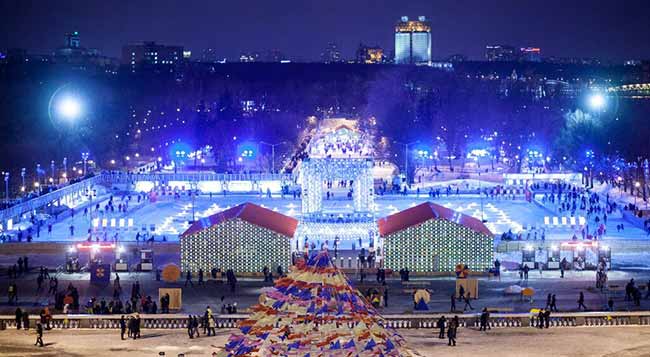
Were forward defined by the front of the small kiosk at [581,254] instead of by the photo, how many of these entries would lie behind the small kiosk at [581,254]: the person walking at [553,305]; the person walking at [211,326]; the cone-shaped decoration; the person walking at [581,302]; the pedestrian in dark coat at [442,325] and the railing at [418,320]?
0

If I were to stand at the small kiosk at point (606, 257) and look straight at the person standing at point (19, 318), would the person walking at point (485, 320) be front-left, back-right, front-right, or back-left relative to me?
front-left

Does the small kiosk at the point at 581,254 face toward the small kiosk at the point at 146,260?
no

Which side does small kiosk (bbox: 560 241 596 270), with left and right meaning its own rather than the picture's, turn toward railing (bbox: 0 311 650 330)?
front

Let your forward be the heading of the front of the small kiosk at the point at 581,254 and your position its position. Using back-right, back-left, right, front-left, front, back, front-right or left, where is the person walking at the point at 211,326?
front-right

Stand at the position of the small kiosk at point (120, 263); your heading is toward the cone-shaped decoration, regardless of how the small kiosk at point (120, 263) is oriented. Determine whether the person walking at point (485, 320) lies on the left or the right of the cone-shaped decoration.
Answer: left

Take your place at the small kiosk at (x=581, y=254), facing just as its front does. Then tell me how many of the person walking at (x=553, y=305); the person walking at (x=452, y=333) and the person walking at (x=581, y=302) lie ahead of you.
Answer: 3

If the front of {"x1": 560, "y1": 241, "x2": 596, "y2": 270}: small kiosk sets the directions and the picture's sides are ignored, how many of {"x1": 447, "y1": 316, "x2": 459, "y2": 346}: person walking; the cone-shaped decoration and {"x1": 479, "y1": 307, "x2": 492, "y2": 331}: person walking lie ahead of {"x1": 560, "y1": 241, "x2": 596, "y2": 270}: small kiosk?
3

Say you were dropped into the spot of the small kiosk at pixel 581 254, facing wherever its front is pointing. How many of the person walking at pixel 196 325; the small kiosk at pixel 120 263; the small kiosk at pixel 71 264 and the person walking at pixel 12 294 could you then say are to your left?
0

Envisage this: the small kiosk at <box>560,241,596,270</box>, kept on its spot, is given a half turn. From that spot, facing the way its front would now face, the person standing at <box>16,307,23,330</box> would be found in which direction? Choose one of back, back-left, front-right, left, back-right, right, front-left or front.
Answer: back-left

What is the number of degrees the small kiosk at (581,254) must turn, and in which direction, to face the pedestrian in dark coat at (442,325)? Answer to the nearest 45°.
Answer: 0° — it already faces them

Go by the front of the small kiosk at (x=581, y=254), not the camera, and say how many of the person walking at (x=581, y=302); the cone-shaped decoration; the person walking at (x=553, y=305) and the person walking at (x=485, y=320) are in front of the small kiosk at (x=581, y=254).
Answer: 4

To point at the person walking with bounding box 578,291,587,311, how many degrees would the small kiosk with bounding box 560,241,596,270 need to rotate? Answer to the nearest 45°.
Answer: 0° — it already faces them

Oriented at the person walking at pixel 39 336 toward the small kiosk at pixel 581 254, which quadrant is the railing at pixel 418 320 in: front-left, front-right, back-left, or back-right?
front-right

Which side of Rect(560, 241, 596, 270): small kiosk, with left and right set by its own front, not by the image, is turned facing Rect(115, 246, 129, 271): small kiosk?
right

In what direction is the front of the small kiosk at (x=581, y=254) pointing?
toward the camera

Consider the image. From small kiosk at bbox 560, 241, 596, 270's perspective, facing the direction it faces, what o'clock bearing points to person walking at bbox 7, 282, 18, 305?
The person walking is roughly at 2 o'clock from the small kiosk.

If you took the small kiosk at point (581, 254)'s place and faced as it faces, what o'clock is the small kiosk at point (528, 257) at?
the small kiosk at point (528, 257) is roughly at 2 o'clock from the small kiosk at point (581, 254).

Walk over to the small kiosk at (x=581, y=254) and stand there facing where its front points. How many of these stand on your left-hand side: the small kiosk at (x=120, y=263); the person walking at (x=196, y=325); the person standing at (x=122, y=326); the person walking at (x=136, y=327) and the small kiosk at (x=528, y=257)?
0

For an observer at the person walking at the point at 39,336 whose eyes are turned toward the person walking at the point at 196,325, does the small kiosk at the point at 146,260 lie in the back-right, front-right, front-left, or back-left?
front-left
